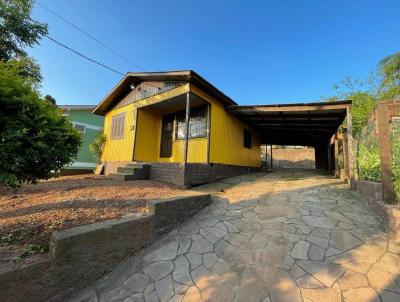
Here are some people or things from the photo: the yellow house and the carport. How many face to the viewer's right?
0

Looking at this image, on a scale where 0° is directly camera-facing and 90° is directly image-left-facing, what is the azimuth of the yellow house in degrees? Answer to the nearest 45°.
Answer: approximately 45°

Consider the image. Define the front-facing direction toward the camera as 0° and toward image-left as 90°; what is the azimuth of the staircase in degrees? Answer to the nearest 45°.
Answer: approximately 45°

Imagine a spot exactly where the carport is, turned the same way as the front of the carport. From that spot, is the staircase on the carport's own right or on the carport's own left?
on the carport's own right

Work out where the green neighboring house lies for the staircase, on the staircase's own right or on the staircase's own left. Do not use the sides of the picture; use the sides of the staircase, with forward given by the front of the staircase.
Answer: on the staircase's own right

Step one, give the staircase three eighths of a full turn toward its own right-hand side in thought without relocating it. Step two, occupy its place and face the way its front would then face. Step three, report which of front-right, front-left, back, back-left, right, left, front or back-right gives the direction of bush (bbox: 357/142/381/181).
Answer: back-right

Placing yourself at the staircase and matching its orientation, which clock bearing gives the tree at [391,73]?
The tree is roughly at 8 o'clock from the staircase.

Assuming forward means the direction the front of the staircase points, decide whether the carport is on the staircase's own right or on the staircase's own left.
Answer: on the staircase's own left

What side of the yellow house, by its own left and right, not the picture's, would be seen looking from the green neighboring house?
right

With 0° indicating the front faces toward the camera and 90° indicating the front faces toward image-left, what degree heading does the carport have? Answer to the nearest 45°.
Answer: approximately 0°

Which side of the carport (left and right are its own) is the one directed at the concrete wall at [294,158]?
back
